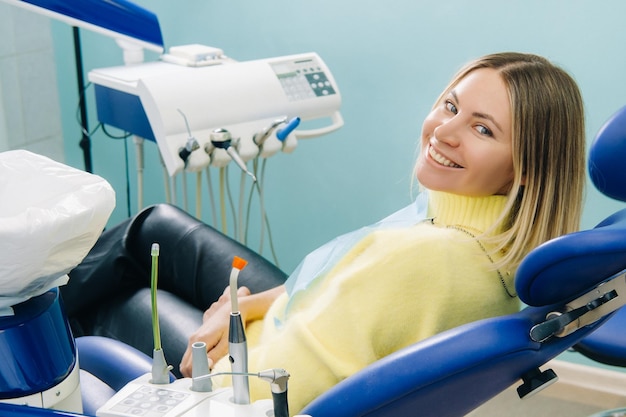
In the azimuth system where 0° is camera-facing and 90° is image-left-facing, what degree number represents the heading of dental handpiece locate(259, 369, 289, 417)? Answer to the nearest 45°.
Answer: approximately 90°

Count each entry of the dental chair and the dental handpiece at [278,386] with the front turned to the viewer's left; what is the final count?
2

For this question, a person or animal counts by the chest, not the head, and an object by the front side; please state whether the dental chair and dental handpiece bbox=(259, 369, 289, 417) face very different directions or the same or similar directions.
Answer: same or similar directions

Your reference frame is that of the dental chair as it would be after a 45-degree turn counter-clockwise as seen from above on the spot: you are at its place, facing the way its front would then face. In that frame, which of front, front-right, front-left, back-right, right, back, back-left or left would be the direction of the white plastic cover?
front-right

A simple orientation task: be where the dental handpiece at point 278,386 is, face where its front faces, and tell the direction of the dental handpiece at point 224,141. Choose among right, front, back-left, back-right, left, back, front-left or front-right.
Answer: right

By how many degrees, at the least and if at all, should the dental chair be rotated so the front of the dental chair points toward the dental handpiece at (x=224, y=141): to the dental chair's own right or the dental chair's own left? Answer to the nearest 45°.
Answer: approximately 45° to the dental chair's own right

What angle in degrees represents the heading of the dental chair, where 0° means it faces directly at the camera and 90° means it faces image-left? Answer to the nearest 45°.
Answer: approximately 90°
